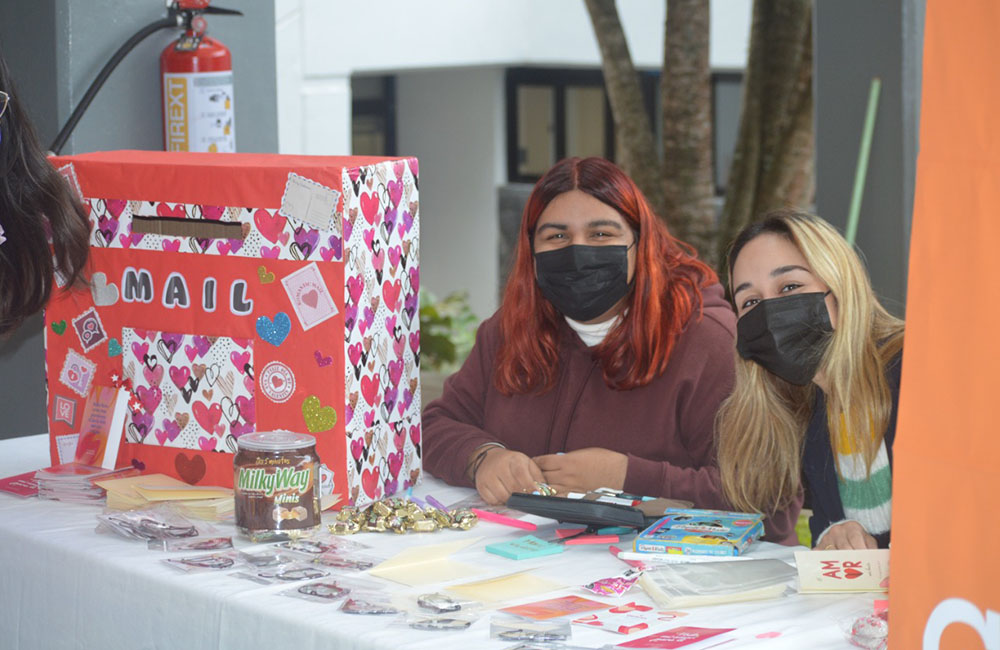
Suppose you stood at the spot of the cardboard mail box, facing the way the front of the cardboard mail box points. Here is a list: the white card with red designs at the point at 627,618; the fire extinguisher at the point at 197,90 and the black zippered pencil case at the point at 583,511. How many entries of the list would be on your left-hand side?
2

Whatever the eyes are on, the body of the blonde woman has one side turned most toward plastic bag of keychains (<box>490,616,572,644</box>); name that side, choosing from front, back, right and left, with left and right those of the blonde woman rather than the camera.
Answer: front

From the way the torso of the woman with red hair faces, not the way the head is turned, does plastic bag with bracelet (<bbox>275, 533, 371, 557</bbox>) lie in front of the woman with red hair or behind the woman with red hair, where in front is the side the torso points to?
in front

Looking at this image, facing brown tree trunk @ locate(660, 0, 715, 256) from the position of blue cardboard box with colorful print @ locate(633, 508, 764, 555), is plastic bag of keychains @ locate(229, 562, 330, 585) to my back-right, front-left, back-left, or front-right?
back-left

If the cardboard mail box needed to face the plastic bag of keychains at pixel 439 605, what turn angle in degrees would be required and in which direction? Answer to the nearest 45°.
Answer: approximately 45° to its left

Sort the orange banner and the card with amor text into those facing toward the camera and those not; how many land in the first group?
2

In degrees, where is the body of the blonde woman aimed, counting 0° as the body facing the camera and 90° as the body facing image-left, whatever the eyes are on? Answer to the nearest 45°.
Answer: approximately 45°

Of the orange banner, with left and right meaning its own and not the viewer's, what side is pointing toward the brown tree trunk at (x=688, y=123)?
back
